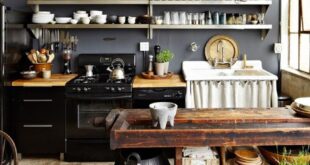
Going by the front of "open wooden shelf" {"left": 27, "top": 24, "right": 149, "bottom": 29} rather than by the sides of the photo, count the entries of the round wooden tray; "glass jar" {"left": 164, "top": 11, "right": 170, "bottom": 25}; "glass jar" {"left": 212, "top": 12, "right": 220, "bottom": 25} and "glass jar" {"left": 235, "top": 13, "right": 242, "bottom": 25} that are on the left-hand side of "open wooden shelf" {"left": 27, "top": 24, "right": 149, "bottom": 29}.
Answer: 4

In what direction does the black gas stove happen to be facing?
toward the camera

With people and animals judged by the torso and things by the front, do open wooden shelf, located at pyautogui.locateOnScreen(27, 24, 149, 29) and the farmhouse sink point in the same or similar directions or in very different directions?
same or similar directions

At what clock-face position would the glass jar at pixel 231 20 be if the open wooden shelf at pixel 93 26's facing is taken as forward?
The glass jar is roughly at 9 o'clock from the open wooden shelf.

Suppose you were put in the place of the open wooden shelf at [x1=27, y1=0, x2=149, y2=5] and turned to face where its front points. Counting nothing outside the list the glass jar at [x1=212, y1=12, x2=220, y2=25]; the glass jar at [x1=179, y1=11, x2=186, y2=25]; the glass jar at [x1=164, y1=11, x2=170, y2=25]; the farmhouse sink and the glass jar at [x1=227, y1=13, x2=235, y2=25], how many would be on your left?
5

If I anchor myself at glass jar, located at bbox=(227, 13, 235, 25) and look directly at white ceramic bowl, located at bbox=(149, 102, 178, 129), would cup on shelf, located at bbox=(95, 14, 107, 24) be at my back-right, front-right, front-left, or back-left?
front-right

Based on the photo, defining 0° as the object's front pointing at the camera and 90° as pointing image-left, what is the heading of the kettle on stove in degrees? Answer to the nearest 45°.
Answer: approximately 90°

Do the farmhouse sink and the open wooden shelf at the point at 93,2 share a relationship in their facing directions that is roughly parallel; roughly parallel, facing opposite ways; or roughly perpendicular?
roughly parallel

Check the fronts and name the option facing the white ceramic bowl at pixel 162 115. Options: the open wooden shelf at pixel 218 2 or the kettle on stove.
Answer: the open wooden shelf

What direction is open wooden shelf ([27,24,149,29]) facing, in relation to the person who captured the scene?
facing the viewer

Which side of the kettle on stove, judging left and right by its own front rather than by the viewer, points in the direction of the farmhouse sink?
back

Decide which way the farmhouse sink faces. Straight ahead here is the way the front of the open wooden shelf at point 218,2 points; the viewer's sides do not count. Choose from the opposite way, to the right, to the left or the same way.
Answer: the same way

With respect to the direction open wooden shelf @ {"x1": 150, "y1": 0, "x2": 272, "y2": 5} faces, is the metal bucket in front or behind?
in front

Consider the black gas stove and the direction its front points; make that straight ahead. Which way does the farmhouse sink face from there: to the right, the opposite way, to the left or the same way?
the same way
